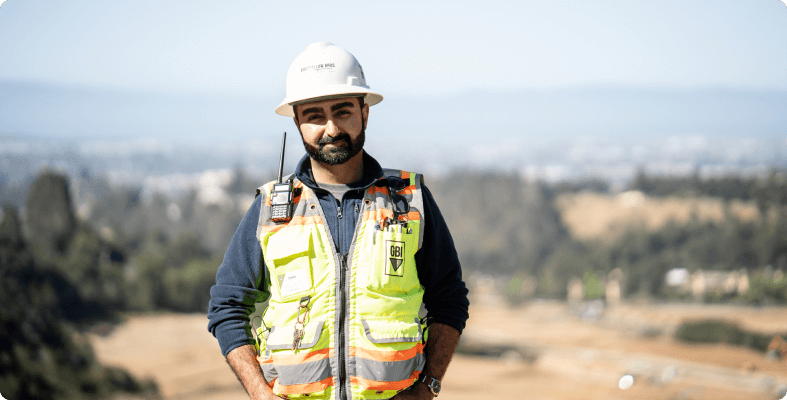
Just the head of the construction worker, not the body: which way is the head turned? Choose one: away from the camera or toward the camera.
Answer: toward the camera

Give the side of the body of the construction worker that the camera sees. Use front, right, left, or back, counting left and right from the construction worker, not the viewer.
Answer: front
